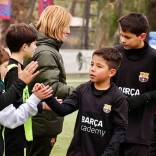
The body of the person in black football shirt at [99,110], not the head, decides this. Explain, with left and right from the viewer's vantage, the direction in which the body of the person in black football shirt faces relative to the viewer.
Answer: facing the viewer and to the left of the viewer

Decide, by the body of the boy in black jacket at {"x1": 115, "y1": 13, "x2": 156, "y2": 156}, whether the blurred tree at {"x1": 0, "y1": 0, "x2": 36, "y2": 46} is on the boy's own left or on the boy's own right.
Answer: on the boy's own right

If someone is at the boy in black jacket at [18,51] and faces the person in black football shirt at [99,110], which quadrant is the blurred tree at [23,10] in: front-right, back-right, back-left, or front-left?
back-left

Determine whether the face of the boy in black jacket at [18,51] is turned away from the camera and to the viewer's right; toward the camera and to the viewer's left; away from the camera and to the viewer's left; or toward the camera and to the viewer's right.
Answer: away from the camera and to the viewer's right

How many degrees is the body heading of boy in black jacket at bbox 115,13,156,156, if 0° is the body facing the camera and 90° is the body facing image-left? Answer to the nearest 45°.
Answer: approximately 45°
